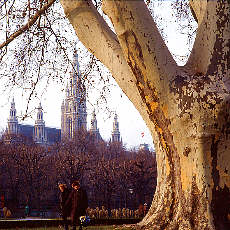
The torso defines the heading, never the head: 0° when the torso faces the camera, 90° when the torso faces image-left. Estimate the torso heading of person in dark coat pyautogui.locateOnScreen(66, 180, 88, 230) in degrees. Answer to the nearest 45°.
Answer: approximately 45°

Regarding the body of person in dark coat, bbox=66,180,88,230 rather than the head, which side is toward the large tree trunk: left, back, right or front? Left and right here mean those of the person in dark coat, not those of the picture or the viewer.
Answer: left
